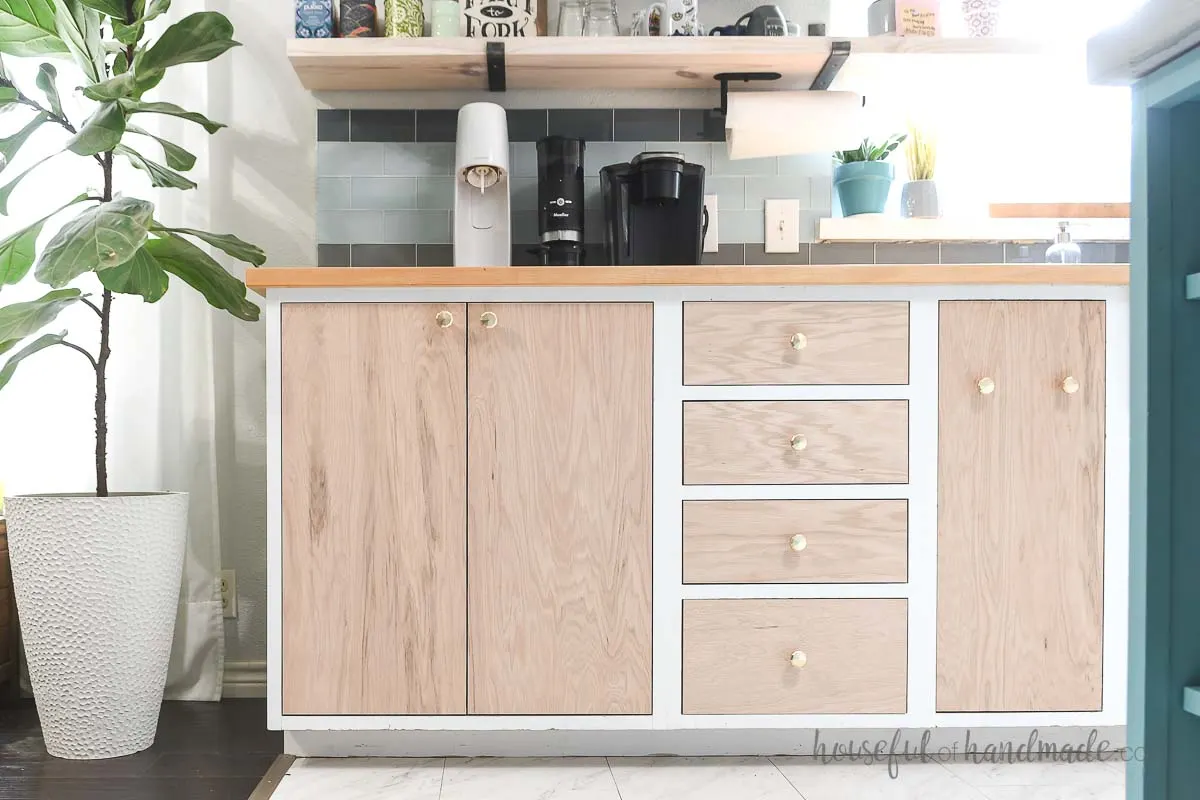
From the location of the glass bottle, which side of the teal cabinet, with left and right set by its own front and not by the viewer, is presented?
right

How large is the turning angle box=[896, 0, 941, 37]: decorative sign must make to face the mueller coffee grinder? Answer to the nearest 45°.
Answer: approximately 45° to its right

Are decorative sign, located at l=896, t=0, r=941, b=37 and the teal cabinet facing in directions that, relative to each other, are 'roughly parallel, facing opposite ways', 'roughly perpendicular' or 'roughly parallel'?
roughly perpendicular

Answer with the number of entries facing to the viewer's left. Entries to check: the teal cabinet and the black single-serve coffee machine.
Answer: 1

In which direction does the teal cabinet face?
to the viewer's left

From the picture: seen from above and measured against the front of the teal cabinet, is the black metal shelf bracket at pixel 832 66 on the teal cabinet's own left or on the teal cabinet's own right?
on the teal cabinet's own right
